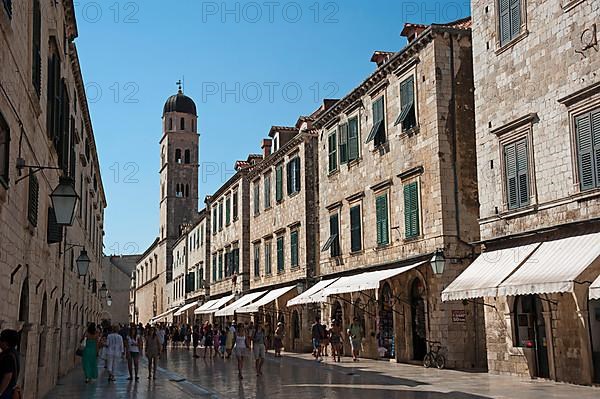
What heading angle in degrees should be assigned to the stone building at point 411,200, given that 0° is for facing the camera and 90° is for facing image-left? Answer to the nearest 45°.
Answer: approximately 45°

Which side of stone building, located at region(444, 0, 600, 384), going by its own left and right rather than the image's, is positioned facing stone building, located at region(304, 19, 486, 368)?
right

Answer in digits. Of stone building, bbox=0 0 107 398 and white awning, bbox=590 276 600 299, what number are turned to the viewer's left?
1

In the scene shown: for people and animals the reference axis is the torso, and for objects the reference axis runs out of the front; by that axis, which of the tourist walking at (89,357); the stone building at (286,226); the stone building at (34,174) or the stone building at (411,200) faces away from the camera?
the tourist walking

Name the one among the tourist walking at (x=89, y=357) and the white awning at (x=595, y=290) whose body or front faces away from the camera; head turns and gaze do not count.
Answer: the tourist walking

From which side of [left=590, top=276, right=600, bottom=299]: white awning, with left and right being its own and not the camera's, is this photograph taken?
left

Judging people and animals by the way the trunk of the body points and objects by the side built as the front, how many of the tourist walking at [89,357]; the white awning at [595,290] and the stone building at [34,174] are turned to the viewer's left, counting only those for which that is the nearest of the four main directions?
1

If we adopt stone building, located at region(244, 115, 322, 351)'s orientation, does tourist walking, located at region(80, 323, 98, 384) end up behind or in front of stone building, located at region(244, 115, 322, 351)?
in front

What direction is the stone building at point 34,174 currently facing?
to the viewer's right

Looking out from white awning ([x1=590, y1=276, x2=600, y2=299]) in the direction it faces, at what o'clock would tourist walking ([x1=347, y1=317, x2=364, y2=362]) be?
The tourist walking is roughly at 2 o'clock from the white awning.

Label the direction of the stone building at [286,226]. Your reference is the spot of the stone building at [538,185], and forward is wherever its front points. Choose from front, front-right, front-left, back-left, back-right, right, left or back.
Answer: right

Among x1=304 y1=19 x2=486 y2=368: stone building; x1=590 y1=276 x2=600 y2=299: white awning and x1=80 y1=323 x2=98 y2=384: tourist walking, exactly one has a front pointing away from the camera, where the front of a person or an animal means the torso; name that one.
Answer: the tourist walking

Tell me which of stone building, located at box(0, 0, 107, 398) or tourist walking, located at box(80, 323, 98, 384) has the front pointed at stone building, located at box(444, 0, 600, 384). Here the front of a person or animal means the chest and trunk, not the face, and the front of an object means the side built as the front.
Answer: stone building, located at box(0, 0, 107, 398)
